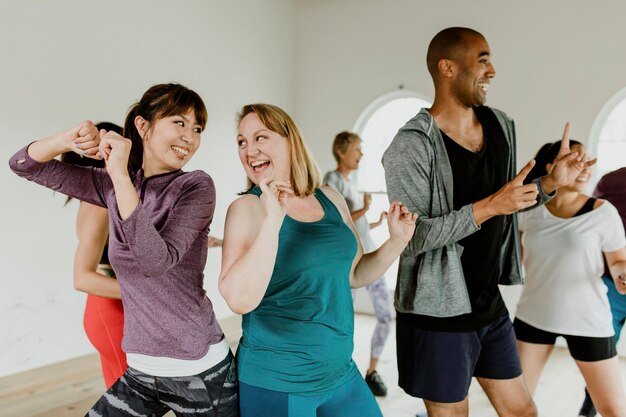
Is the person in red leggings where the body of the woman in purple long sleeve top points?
no

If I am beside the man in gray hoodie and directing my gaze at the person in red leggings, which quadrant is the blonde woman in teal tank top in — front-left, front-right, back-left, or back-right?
front-left

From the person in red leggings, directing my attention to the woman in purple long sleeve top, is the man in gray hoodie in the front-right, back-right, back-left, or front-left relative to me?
front-left

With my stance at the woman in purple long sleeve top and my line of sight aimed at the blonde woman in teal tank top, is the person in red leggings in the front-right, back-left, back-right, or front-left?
back-left

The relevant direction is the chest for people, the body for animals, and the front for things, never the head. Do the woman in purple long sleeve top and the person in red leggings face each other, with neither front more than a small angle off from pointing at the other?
no

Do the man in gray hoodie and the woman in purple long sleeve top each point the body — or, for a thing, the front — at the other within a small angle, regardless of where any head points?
no

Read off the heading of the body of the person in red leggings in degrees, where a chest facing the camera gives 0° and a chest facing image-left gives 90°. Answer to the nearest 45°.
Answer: approximately 270°

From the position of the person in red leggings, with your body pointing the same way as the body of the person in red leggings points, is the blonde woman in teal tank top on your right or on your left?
on your right

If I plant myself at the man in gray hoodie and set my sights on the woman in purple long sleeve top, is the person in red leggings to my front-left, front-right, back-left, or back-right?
front-right

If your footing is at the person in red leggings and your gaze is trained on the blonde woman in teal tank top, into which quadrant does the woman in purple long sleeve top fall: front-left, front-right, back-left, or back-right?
front-right
